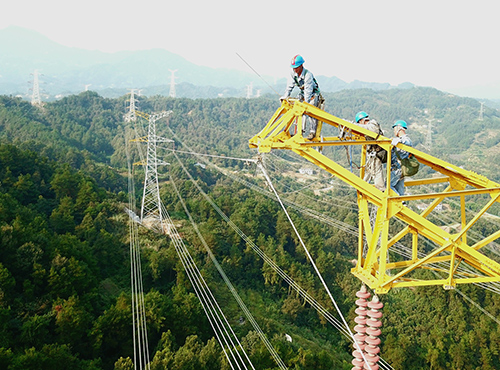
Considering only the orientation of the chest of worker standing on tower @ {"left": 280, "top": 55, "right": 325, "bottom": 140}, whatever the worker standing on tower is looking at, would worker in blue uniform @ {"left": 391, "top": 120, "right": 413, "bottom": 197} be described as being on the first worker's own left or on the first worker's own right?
on the first worker's own left

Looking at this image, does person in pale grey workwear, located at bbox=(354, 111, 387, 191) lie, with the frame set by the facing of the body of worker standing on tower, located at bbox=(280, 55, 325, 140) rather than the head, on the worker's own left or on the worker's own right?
on the worker's own left

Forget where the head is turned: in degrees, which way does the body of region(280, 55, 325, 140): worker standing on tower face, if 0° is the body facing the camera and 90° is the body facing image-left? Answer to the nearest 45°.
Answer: approximately 45°
